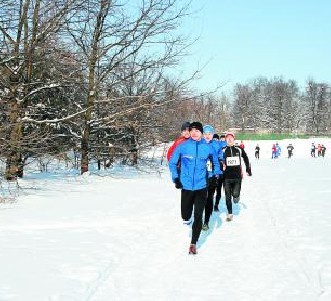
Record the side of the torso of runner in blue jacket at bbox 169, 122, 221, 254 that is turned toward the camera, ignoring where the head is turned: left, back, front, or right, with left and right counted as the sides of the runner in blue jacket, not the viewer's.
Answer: front

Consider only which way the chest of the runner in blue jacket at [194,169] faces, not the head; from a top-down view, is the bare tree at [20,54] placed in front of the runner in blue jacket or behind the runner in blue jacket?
behind
